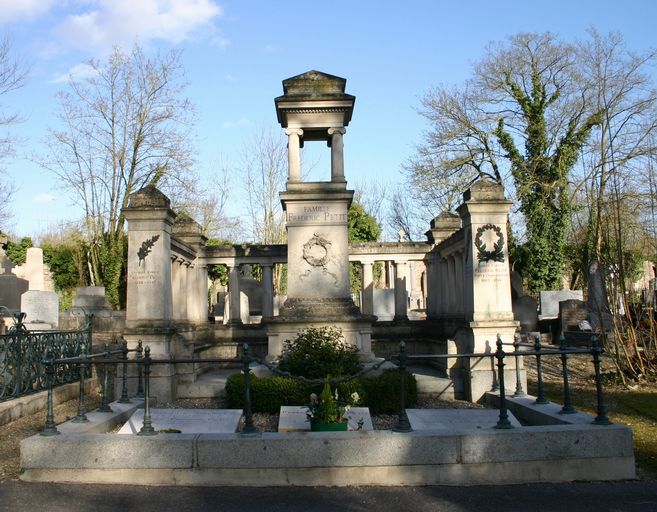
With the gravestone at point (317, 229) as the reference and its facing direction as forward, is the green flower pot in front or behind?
in front

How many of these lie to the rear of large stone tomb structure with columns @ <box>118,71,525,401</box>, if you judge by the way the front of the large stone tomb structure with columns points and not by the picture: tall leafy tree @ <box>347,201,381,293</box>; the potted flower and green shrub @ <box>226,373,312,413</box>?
1

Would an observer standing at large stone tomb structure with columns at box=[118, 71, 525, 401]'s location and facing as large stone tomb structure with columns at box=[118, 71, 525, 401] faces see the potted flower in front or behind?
in front

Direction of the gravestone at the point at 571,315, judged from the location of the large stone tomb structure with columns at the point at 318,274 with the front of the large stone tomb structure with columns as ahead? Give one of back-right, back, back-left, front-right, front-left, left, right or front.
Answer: back-left

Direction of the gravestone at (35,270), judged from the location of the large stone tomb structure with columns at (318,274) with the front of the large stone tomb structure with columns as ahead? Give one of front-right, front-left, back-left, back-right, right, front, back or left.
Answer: back-right

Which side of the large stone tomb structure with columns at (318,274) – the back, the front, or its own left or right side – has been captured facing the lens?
front

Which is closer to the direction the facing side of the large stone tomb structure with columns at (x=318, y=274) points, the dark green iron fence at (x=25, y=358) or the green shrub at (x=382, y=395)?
the green shrub

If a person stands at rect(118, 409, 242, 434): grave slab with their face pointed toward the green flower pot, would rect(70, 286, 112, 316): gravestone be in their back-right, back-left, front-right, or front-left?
back-left

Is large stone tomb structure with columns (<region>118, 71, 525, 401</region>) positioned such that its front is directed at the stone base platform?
yes

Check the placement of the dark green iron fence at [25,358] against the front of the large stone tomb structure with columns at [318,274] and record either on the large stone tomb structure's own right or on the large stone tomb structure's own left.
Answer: on the large stone tomb structure's own right

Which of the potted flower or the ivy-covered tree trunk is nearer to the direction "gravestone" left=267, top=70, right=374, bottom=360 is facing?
the potted flower

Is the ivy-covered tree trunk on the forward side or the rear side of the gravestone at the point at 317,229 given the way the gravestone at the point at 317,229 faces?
on the rear side
